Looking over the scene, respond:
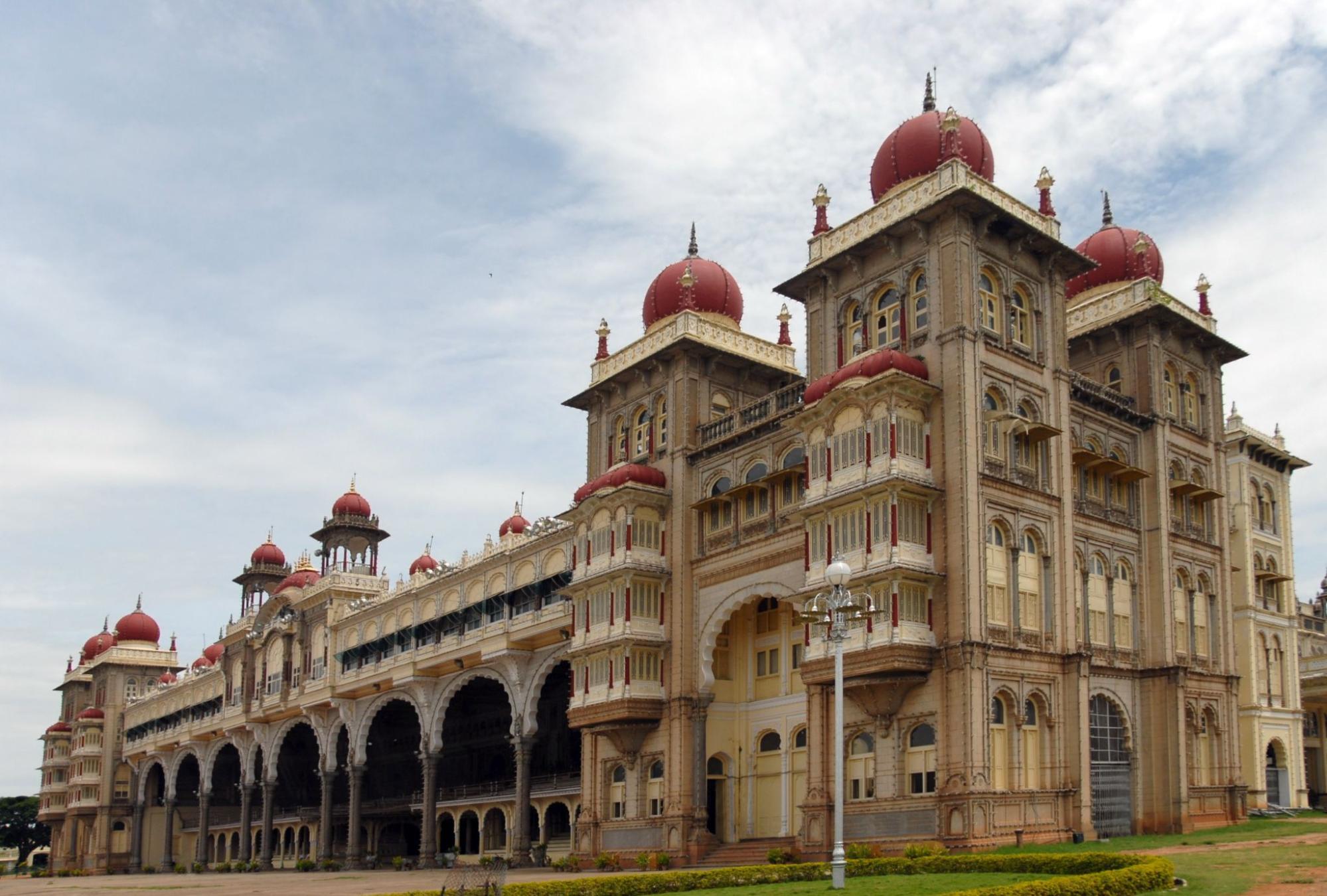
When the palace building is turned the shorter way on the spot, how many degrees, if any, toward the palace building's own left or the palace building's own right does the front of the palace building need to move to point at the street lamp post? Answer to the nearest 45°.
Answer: approximately 45° to the palace building's own left

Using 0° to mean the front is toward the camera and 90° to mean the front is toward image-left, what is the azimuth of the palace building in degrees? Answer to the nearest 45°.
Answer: approximately 45°
